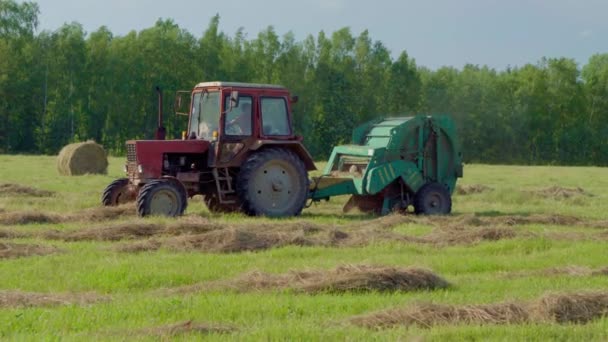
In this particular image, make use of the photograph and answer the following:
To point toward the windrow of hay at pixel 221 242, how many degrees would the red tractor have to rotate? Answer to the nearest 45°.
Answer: approximately 45° to its left

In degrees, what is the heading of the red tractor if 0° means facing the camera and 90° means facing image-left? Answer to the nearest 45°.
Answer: approximately 45°

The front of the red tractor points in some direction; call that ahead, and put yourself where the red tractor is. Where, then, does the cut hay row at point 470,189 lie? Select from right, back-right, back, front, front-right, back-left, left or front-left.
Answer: back

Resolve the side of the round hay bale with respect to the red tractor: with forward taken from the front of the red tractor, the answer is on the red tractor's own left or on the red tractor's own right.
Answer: on the red tractor's own right

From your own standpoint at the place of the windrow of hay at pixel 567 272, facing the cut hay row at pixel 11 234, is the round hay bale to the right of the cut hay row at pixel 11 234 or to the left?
right

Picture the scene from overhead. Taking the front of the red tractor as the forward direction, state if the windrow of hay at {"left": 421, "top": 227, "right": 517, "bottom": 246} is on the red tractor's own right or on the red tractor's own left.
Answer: on the red tractor's own left

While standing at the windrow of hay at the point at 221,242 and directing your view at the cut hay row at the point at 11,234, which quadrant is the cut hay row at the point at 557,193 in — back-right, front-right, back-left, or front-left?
back-right

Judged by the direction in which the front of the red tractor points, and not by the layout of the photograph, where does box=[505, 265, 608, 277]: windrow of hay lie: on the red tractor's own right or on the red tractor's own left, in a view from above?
on the red tractor's own left

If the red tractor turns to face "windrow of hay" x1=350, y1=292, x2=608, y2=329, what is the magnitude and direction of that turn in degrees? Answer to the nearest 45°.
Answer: approximately 45° to its left
